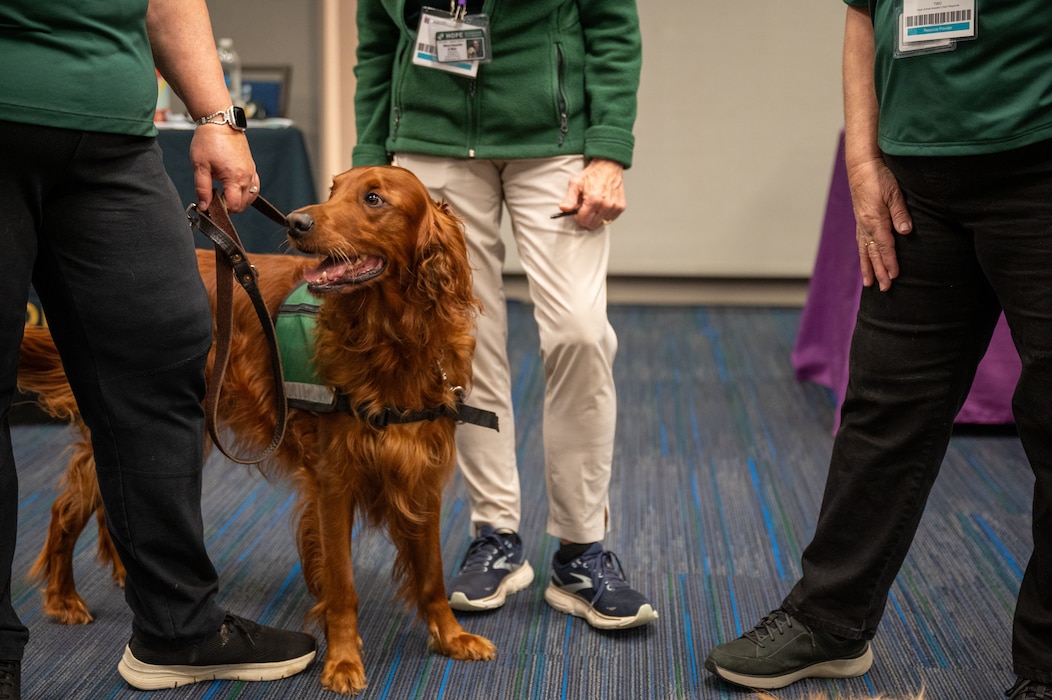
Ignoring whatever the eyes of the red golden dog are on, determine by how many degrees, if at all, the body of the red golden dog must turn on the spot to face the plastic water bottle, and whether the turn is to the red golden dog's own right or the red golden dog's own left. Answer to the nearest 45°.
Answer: approximately 135° to the red golden dog's own left

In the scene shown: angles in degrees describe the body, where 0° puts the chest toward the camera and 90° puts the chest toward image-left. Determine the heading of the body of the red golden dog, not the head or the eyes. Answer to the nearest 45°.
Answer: approximately 315°
